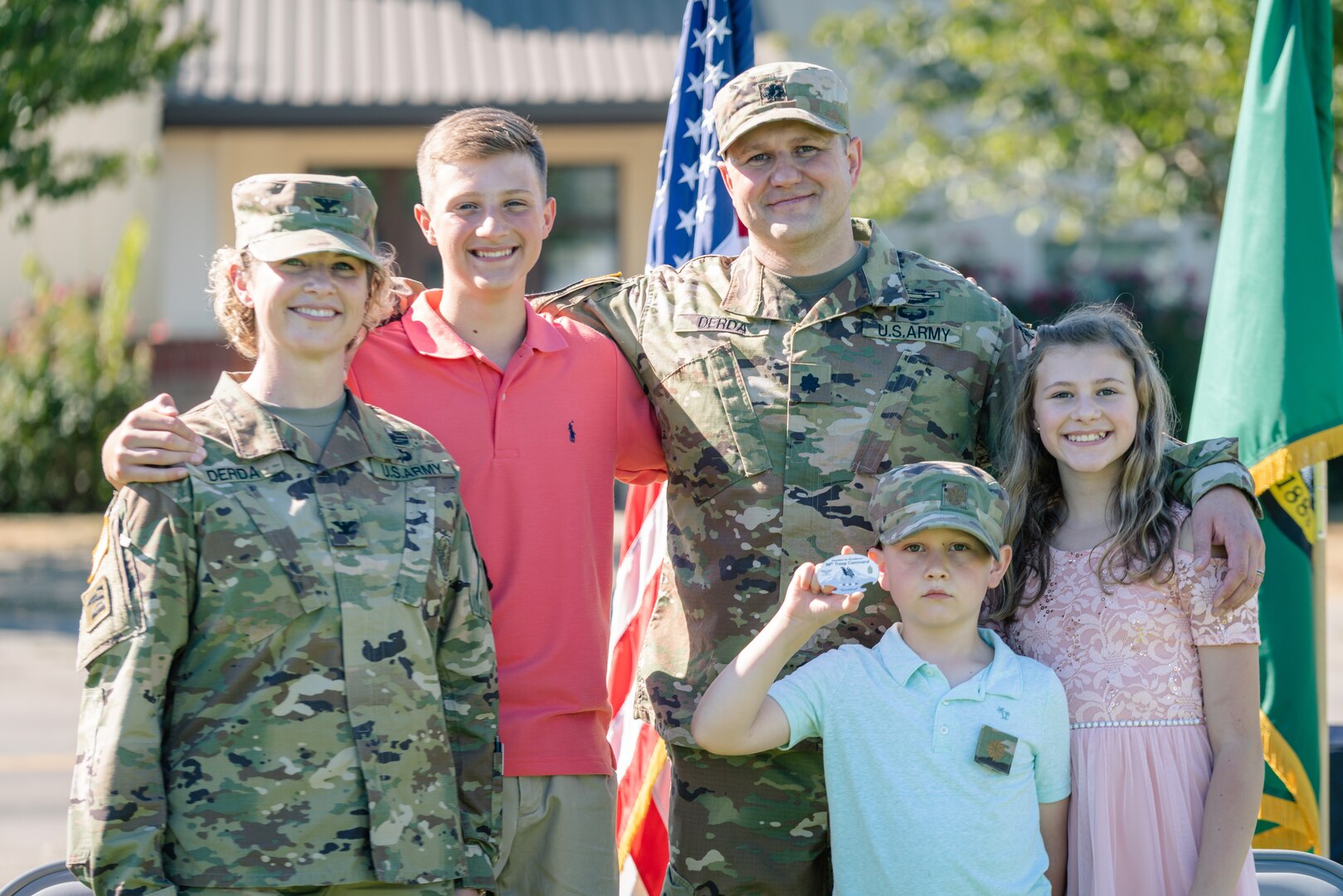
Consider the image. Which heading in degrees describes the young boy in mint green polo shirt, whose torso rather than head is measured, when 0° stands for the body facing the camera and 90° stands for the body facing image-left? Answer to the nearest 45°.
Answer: approximately 0°

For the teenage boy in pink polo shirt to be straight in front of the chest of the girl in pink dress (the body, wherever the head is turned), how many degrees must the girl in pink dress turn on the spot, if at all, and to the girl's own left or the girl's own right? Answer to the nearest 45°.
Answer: approximately 90° to the girl's own right

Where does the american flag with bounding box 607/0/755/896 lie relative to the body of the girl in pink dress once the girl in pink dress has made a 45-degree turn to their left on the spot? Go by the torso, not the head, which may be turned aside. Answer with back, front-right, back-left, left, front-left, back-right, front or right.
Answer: back

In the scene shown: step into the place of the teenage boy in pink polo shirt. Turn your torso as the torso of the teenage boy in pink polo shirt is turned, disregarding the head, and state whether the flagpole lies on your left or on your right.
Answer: on your left

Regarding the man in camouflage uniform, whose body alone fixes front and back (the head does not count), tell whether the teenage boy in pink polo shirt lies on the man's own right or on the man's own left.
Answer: on the man's own right

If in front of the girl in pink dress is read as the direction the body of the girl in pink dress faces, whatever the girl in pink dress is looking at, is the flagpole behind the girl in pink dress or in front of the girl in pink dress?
behind

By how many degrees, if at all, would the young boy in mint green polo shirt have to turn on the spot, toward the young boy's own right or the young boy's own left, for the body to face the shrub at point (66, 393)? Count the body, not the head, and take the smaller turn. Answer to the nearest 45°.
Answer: approximately 135° to the young boy's own right
